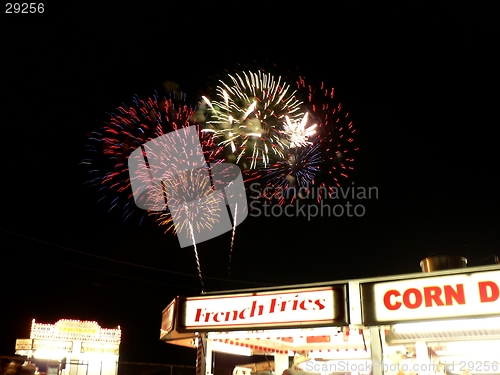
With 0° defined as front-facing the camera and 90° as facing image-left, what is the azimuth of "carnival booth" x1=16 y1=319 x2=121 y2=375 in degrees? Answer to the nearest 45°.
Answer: approximately 0°
